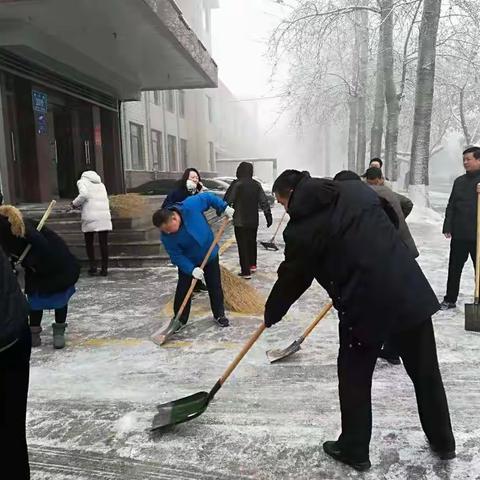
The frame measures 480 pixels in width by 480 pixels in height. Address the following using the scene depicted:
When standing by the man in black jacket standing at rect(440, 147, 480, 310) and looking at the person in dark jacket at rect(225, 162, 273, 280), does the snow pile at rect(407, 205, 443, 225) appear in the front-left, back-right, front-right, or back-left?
front-right

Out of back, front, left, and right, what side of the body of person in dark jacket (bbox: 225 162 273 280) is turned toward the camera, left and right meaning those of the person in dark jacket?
back

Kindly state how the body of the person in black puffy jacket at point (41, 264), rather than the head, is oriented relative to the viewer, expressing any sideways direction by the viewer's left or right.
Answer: facing away from the viewer and to the left of the viewer

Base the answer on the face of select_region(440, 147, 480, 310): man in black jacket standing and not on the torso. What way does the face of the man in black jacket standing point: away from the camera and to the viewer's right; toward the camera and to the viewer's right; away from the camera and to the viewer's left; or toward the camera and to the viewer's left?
toward the camera and to the viewer's left

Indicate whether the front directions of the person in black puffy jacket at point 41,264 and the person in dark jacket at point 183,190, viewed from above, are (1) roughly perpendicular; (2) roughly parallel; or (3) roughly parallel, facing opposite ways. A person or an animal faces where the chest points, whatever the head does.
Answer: roughly parallel, facing opposite ways

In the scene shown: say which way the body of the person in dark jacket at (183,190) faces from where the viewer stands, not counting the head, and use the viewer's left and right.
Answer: facing the viewer and to the right of the viewer

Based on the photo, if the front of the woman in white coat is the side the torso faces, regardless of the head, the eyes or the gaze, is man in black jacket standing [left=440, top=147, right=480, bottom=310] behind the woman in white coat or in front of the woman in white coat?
behind

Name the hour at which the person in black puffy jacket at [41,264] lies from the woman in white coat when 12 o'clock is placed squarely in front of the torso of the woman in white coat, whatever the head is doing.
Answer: The person in black puffy jacket is roughly at 8 o'clock from the woman in white coat.

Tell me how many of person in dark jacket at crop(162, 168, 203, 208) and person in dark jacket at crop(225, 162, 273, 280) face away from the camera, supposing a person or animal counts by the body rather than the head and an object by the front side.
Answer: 1

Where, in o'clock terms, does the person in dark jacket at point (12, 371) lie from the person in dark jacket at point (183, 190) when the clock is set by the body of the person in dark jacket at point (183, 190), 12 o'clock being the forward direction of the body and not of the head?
the person in dark jacket at point (12, 371) is roughly at 2 o'clock from the person in dark jacket at point (183, 190).

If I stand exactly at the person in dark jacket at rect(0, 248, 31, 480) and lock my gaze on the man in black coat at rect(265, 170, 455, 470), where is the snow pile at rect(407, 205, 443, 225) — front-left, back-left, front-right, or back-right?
front-left

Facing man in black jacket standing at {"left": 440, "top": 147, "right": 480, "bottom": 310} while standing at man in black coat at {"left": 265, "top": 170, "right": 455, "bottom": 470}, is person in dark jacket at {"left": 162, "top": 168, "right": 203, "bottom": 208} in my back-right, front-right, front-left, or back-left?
front-left
